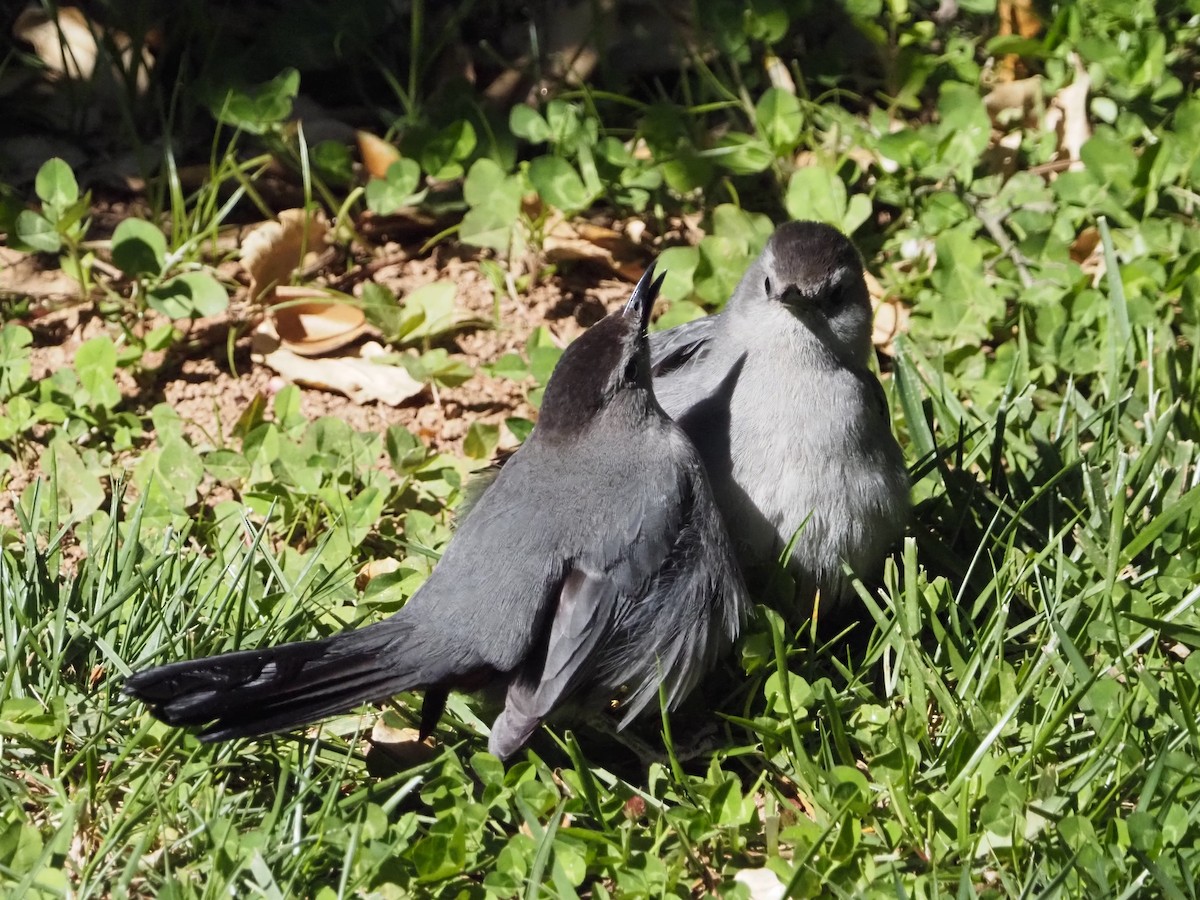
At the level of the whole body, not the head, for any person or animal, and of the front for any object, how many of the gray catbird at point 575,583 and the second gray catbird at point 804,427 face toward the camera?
1

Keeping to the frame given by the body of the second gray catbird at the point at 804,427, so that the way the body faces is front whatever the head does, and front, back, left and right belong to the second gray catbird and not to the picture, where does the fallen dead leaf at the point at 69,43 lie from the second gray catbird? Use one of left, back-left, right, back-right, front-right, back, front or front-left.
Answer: back-right

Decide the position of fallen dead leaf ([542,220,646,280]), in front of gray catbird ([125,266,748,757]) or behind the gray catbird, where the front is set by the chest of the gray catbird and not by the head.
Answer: in front

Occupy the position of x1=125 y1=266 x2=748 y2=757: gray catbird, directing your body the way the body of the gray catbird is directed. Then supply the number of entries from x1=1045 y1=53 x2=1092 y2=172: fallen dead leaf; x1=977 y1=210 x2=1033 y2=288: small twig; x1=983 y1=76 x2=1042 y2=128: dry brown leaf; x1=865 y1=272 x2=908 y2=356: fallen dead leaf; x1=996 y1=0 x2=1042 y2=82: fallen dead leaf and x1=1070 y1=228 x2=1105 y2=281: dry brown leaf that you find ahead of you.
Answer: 6

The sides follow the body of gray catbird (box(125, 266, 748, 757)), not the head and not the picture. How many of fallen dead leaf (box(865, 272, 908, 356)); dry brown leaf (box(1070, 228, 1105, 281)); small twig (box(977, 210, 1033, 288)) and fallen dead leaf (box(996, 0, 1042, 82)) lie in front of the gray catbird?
4

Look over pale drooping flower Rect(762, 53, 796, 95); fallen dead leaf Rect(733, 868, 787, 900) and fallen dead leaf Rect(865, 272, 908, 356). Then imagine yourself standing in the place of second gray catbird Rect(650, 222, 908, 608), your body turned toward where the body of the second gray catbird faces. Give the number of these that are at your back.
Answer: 2

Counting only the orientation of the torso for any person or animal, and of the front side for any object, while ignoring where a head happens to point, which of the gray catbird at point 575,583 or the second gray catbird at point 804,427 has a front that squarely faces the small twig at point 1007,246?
the gray catbird

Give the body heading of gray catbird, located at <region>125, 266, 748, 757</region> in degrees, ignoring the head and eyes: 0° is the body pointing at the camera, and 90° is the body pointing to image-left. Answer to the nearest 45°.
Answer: approximately 225°

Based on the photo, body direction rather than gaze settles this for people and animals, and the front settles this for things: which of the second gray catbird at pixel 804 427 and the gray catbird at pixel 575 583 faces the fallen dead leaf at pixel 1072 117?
the gray catbird

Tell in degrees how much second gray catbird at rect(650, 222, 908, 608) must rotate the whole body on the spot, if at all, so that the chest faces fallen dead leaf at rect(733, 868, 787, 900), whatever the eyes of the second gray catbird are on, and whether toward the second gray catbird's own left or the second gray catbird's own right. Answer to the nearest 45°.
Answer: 0° — it already faces it

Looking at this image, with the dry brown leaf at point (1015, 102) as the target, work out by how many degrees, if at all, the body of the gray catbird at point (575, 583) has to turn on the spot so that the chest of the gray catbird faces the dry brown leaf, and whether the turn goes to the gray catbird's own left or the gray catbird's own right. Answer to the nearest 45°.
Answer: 0° — it already faces it

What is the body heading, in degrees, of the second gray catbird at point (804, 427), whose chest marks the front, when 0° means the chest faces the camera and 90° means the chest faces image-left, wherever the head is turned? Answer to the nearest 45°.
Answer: approximately 0°

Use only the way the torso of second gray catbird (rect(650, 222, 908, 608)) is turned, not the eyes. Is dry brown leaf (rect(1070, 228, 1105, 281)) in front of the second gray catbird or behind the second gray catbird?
behind
